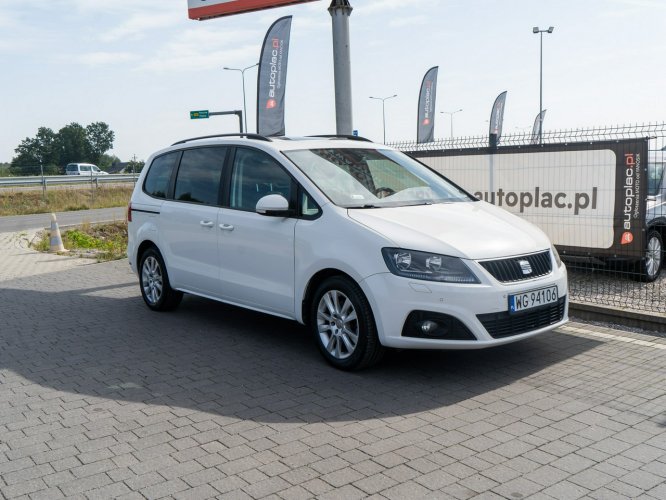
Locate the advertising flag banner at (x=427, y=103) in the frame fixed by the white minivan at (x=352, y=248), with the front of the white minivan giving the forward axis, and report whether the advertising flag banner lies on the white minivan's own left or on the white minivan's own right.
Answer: on the white minivan's own left

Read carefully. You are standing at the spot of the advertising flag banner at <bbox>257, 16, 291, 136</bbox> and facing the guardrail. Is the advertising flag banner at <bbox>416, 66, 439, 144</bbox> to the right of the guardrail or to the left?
right

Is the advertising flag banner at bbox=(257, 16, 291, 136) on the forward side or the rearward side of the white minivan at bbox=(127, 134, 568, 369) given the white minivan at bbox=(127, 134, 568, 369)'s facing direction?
on the rearward side

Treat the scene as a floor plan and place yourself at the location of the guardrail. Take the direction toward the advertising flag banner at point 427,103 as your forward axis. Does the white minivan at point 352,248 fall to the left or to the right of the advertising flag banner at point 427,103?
right

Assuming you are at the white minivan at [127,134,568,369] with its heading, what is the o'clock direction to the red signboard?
The red signboard is roughly at 7 o'clock from the white minivan.

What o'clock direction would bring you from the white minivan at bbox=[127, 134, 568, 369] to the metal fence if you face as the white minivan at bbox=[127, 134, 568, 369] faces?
The metal fence is roughly at 9 o'clock from the white minivan.

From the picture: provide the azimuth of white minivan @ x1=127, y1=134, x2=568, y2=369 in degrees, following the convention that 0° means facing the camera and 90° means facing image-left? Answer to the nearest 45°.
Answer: approximately 315°

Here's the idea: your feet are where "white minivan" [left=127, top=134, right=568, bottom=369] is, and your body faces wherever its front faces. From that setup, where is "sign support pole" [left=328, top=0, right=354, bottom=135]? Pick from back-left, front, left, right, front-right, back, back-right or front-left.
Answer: back-left

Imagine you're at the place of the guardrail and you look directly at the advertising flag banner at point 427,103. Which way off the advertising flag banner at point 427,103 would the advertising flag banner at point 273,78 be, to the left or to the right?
right

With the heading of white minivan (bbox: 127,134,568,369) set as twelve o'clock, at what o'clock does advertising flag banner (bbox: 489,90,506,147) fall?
The advertising flag banner is roughly at 8 o'clock from the white minivan.
